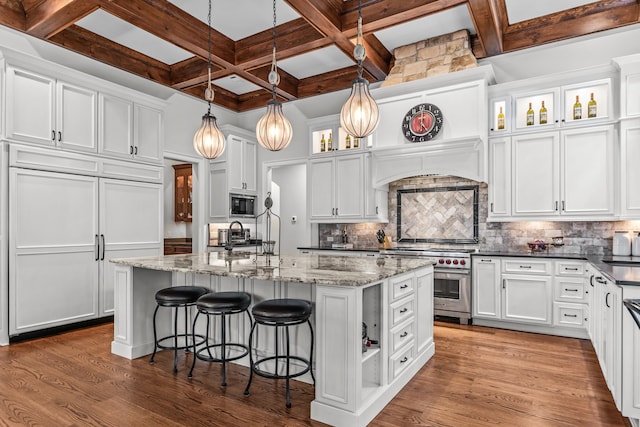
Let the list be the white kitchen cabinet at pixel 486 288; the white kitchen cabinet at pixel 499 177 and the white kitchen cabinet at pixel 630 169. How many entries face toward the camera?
3

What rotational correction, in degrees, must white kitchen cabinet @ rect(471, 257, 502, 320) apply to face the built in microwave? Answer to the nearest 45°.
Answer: approximately 90° to its right

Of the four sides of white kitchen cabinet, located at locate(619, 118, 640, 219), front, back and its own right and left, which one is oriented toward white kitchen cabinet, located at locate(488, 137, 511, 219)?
right

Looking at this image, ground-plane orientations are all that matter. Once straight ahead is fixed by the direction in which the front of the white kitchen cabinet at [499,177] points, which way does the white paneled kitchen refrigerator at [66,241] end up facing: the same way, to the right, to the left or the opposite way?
to the left

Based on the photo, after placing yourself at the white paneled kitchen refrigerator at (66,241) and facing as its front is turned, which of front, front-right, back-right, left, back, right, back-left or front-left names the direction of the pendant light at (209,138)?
front

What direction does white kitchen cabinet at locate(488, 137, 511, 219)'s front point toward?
toward the camera

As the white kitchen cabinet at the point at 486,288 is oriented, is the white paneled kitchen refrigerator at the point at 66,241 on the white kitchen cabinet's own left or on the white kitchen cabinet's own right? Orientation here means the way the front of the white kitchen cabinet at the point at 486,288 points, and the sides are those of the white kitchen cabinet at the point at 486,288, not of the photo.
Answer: on the white kitchen cabinet's own right

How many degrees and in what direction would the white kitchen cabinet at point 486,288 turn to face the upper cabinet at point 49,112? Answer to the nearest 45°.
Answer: approximately 45° to its right

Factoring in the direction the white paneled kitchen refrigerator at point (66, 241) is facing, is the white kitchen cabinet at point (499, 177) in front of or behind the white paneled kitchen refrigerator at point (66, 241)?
in front

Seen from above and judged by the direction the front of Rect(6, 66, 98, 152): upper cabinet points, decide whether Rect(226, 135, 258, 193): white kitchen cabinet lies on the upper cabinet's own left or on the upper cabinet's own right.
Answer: on the upper cabinet's own left

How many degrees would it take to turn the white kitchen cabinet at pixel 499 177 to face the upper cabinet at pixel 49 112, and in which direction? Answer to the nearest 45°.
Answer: approximately 45° to its right

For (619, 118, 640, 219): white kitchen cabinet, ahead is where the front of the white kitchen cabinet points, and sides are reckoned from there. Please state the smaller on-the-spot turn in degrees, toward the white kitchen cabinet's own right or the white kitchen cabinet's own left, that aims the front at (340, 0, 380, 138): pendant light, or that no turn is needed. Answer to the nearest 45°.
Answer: approximately 45° to the white kitchen cabinet's own right

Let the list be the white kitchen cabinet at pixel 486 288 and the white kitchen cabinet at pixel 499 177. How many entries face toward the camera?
2

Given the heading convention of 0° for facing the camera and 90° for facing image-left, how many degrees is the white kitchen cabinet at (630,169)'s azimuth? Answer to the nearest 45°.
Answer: approximately 0°
